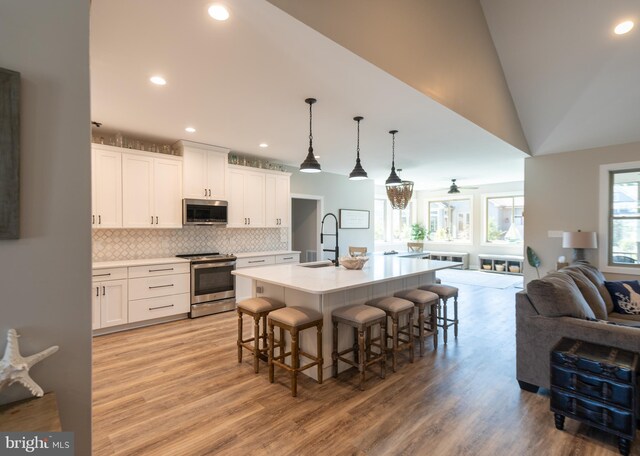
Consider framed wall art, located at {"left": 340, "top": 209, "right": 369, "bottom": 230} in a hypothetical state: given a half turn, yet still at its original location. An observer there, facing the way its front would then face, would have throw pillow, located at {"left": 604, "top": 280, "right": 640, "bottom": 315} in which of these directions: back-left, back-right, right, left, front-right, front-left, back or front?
back

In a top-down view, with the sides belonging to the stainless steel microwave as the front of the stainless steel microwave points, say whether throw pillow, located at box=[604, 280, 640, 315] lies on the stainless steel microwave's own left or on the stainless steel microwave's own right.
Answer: on the stainless steel microwave's own left

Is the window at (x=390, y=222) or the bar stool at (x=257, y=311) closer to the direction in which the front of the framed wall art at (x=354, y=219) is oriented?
the bar stool

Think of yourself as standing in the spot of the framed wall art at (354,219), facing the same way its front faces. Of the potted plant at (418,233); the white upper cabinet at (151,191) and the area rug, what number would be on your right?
1

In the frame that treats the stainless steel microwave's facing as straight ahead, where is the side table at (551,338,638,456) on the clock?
The side table is roughly at 11 o'clock from the stainless steel microwave.

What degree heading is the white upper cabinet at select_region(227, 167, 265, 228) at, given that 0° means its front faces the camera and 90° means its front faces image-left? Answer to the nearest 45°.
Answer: approximately 315°

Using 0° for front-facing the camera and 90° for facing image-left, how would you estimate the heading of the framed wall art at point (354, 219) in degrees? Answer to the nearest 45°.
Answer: approximately 315°

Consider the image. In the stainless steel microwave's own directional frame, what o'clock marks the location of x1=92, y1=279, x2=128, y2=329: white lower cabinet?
The white lower cabinet is roughly at 2 o'clock from the stainless steel microwave.

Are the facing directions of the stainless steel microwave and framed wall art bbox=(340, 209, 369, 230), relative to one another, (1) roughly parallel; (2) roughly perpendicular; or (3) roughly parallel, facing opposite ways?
roughly parallel

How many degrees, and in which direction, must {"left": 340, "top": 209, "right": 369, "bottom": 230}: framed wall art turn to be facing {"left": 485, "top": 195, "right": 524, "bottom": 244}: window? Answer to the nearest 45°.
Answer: approximately 90° to its left

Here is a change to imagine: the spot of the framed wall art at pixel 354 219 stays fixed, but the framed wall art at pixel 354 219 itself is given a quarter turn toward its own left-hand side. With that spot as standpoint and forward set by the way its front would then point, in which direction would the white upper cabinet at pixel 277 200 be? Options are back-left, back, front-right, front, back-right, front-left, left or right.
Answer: back

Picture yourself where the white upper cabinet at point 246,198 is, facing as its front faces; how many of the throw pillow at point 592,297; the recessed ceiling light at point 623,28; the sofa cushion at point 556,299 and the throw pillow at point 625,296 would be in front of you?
4

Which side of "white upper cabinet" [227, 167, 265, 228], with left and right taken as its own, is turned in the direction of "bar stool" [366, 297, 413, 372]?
front

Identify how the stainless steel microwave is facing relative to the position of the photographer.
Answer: facing the viewer

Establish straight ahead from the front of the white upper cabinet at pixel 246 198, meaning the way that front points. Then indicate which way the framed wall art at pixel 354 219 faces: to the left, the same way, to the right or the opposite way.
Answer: the same way

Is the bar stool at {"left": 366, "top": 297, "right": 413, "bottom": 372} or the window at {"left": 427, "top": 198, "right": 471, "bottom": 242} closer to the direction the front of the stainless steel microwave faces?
the bar stool

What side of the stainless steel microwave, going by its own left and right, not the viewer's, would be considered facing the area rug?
left

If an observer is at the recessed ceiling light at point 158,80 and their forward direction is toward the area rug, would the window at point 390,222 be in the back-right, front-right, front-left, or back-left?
front-left

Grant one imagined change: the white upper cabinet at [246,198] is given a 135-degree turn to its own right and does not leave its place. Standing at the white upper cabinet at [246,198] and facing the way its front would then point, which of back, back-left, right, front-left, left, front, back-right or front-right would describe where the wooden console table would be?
left

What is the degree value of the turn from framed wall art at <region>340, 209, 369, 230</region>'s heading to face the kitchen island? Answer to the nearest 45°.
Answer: approximately 45° to its right
